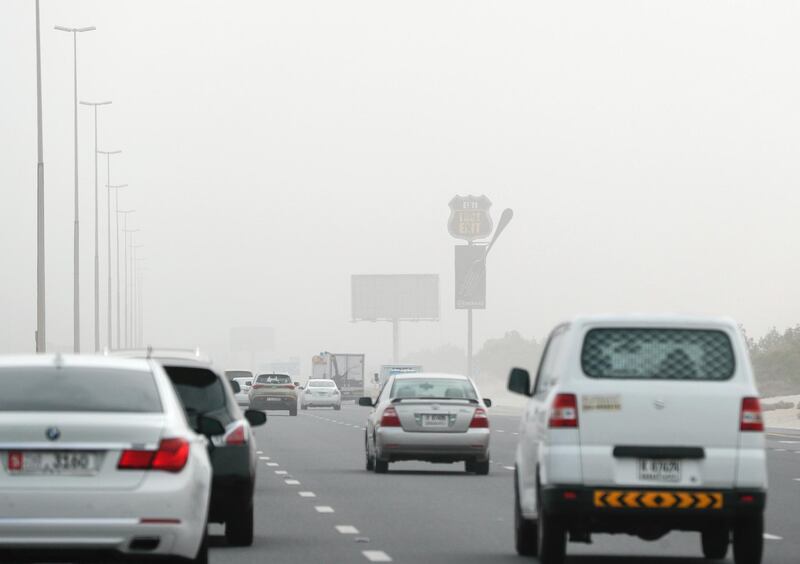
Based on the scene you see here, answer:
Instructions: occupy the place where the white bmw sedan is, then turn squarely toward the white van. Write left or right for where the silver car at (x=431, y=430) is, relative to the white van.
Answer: left

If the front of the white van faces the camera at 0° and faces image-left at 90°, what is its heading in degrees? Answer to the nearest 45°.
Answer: approximately 180°

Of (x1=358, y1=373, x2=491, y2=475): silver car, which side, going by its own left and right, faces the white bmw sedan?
back

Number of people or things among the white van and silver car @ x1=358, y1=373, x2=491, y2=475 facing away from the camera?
2

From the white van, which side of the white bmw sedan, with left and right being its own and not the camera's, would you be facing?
right

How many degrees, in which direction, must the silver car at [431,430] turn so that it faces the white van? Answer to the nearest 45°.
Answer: approximately 180°

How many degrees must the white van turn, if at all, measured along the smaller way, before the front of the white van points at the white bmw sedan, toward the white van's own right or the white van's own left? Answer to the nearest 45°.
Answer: approximately 135° to the white van's own left

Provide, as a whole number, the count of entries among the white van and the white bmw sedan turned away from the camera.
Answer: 2

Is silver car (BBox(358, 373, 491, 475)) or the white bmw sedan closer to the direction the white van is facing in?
the silver car

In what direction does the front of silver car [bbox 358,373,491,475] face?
away from the camera

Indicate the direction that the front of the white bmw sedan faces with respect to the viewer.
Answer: facing away from the viewer

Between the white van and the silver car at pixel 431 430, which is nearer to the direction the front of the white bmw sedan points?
the silver car
